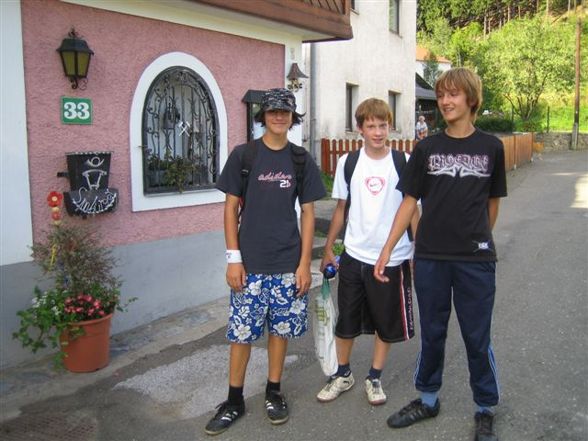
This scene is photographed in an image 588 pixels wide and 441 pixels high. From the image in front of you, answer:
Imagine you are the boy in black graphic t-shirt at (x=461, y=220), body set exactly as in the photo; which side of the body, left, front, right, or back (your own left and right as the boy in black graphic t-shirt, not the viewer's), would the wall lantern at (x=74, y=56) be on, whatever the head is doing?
right

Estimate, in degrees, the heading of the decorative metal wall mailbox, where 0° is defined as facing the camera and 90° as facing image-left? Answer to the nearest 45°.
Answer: approximately 315°

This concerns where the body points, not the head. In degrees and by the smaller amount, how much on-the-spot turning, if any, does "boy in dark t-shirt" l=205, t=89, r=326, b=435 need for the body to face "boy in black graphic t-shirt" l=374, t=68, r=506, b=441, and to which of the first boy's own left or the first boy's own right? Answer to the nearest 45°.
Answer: approximately 90° to the first boy's own left

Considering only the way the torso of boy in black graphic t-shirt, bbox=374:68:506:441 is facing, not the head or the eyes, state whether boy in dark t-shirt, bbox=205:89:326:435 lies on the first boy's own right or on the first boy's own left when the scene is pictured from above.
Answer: on the first boy's own right

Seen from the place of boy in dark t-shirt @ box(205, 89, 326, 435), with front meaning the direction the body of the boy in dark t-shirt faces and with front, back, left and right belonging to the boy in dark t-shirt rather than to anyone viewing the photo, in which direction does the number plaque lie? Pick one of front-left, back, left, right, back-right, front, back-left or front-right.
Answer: back-right

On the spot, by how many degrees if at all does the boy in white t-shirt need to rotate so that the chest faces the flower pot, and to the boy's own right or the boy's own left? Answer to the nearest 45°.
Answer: approximately 90° to the boy's own right

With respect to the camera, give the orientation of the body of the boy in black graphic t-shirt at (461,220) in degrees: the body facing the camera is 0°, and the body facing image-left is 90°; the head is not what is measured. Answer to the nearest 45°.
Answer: approximately 0°

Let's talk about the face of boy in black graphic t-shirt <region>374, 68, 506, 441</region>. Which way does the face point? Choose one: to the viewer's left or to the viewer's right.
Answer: to the viewer's left

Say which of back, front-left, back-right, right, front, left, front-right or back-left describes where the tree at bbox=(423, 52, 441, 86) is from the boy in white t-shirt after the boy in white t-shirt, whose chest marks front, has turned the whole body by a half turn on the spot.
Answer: front

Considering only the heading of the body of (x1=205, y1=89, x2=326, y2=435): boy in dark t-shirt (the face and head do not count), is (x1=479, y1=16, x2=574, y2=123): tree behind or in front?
behind

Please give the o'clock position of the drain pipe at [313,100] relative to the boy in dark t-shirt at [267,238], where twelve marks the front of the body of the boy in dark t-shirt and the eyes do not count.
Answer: The drain pipe is roughly at 6 o'clock from the boy in dark t-shirt.

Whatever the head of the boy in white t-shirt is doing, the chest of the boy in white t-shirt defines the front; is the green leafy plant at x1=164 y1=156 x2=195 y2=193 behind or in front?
behind
